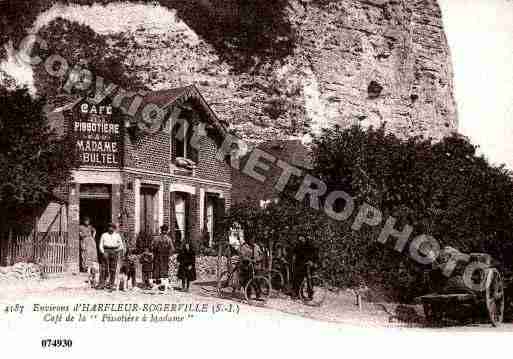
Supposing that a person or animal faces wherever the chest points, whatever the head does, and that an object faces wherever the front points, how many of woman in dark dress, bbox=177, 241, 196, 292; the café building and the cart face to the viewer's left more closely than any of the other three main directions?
1

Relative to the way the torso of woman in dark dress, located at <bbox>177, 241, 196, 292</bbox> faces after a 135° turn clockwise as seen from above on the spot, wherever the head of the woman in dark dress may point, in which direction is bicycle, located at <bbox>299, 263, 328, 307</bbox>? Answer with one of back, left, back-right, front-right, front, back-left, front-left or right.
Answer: back-right

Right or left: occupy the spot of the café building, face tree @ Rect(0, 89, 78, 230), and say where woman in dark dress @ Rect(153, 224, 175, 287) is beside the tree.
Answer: left

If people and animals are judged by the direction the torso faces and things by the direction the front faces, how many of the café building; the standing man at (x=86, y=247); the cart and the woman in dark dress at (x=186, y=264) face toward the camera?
3

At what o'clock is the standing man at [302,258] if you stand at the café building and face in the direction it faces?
The standing man is roughly at 11 o'clock from the café building.

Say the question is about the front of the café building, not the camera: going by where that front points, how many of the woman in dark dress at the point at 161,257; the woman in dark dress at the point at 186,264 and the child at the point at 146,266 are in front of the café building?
3

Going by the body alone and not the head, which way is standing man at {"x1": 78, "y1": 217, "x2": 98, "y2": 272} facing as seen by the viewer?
toward the camera

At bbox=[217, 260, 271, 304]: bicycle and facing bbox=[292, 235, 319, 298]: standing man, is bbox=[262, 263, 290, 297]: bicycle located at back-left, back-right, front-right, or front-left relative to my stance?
front-left

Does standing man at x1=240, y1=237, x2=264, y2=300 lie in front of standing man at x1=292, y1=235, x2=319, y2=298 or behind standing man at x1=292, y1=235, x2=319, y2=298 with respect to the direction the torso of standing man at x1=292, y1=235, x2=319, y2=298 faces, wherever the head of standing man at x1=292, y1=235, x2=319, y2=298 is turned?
in front

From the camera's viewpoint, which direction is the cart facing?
to the viewer's left

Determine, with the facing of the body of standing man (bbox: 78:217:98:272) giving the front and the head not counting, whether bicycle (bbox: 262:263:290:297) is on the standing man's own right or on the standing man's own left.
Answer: on the standing man's own left

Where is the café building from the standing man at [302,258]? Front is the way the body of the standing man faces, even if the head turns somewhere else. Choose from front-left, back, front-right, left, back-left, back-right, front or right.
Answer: right

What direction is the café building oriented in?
toward the camera

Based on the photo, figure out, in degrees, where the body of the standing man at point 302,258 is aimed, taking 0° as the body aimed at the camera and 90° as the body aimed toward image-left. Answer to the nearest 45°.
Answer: approximately 45°
